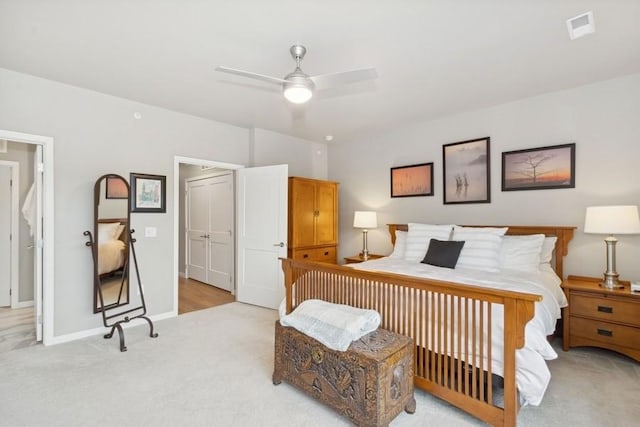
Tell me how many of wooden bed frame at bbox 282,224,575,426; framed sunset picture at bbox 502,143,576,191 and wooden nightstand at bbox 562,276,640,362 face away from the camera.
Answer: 0

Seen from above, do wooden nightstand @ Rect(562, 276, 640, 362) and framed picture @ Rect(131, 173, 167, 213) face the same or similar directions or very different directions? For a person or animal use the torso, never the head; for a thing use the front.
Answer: very different directions

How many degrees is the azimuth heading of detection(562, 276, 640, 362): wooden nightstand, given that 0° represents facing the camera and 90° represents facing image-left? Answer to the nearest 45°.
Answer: approximately 45°

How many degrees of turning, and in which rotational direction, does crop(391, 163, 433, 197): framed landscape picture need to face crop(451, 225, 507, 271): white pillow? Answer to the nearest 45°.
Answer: approximately 90° to its left

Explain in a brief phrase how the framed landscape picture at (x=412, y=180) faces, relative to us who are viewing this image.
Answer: facing the viewer and to the left of the viewer

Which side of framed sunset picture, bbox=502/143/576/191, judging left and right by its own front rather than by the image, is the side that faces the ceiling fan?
front

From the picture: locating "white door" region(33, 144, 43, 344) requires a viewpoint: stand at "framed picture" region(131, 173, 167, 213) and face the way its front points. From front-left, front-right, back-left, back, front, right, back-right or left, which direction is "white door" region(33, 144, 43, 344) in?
back-right

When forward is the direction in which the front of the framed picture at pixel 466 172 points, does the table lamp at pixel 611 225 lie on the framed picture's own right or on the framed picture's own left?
on the framed picture's own left

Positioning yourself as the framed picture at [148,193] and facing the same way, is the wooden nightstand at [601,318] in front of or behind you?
in front

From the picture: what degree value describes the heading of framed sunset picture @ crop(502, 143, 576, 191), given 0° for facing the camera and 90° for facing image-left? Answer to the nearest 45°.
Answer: approximately 45°
